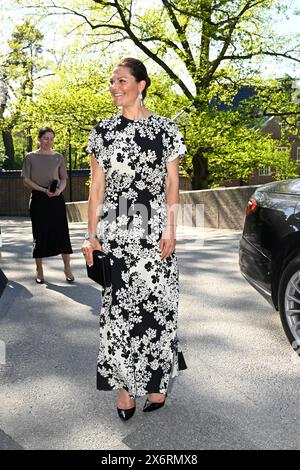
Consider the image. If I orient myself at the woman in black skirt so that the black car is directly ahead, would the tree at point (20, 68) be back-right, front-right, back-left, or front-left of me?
back-left

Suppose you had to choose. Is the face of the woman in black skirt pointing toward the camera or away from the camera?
toward the camera

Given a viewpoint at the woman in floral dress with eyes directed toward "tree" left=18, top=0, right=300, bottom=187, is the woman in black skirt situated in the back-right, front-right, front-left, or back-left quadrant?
front-left

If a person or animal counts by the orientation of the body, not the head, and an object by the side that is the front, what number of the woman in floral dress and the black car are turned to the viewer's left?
0

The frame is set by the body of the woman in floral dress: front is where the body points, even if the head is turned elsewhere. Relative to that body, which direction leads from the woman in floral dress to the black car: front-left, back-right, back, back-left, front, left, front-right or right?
back-left

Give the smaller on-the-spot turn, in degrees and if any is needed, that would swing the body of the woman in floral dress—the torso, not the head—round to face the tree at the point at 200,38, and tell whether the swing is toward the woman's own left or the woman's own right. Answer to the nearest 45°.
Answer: approximately 180°

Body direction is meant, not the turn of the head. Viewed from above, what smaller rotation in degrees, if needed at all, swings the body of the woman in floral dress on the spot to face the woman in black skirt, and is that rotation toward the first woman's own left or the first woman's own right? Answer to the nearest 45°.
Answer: approximately 180°

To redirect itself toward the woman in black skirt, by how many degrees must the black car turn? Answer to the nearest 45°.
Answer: approximately 180°

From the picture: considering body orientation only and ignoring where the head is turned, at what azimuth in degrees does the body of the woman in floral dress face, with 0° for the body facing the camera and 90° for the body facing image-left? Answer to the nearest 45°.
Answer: approximately 0°

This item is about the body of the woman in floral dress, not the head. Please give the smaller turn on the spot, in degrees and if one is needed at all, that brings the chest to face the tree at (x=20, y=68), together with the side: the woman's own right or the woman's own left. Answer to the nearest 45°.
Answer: approximately 180°
